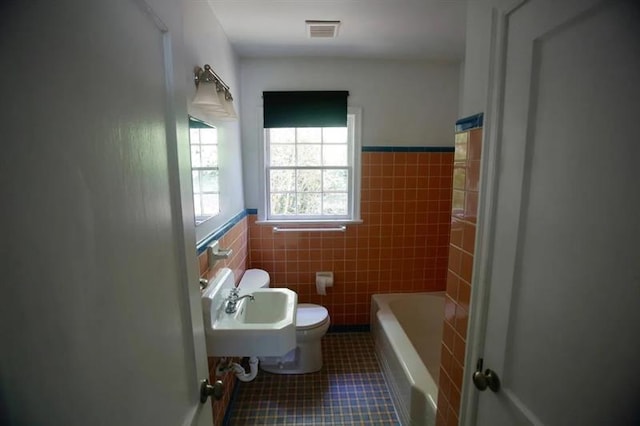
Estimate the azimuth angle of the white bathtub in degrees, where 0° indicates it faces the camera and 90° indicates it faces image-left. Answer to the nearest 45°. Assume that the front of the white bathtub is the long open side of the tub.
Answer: approximately 90°

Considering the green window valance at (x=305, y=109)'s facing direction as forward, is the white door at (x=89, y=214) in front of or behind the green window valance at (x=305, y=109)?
in front

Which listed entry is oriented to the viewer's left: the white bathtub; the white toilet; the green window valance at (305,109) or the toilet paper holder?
the white bathtub

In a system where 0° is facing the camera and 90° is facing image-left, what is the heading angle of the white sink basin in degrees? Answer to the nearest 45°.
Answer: approximately 270°

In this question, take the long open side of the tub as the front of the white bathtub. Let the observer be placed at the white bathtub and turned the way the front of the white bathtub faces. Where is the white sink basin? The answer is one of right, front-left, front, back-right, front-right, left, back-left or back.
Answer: front-left

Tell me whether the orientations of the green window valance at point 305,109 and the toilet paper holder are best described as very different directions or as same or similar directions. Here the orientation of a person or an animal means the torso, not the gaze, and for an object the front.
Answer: same or similar directions

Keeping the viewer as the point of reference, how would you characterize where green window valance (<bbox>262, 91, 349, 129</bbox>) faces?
facing the viewer

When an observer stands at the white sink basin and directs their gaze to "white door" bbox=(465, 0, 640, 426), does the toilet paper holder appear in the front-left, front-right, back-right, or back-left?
back-left

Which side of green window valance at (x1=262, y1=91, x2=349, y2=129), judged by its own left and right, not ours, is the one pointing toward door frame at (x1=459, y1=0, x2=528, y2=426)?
front

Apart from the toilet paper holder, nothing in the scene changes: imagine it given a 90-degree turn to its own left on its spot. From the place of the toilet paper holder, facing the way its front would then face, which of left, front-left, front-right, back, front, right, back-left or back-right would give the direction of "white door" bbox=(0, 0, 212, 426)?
right

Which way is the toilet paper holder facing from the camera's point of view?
toward the camera

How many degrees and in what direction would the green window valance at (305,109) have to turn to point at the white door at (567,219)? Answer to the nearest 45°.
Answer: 0° — it already faces it

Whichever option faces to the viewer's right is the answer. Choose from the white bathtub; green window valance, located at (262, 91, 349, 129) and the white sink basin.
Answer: the white sink basin
